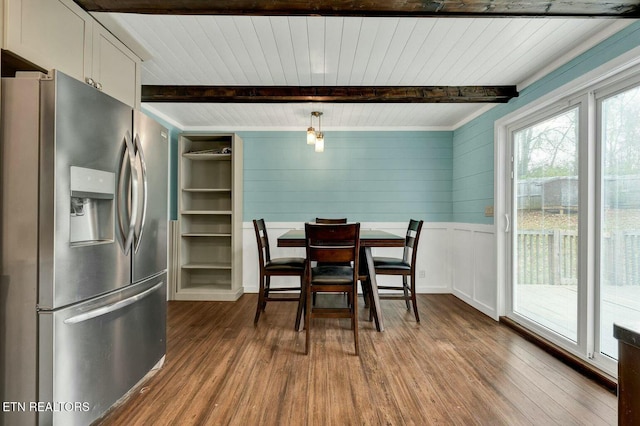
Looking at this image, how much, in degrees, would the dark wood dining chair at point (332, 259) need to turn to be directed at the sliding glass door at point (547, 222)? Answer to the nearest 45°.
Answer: approximately 90° to its right

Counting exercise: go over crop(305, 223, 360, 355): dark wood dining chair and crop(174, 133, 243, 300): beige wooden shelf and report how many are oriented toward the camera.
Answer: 1

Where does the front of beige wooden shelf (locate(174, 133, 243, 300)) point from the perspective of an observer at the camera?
facing the viewer

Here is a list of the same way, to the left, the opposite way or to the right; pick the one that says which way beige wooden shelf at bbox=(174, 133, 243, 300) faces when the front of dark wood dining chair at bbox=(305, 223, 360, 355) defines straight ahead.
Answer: the opposite way

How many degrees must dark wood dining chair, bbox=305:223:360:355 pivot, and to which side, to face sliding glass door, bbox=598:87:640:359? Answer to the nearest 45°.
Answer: approximately 90° to its right

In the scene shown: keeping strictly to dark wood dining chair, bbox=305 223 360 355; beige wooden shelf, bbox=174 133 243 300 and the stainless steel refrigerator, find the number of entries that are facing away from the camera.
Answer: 1

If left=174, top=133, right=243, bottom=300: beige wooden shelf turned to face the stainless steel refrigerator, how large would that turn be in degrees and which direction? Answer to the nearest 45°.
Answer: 0° — it already faces it

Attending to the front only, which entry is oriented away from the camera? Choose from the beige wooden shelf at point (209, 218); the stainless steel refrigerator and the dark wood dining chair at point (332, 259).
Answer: the dark wood dining chair

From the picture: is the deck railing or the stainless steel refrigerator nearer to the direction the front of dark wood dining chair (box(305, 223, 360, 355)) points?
the deck railing

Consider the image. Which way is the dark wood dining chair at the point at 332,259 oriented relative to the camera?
away from the camera

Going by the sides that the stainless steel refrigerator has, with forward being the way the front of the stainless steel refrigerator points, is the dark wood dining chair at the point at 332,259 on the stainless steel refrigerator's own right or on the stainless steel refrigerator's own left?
on the stainless steel refrigerator's own left

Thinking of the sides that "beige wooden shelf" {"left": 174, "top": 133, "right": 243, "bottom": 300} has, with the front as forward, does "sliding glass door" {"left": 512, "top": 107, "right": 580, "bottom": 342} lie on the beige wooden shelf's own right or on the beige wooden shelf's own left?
on the beige wooden shelf's own left

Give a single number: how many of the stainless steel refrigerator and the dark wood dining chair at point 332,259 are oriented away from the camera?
1

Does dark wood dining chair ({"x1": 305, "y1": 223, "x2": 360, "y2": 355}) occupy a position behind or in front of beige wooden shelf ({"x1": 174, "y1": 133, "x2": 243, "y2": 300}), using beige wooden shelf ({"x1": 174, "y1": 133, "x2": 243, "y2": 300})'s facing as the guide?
in front

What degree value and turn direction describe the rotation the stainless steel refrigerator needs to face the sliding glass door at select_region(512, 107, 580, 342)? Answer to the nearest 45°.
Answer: approximately 45° to its left
